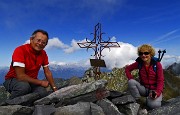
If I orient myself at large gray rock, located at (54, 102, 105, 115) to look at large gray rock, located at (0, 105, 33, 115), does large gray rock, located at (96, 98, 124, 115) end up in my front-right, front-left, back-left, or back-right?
back-right

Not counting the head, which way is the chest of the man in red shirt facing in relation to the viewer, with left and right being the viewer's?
facing the viewer and to the right of the viewer

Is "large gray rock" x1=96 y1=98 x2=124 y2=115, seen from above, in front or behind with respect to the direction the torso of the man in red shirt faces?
in front

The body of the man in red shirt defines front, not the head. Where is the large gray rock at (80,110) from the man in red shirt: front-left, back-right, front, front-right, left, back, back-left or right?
front

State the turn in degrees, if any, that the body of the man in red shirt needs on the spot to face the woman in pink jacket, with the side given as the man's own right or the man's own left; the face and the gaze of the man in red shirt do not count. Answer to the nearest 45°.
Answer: approximately 45° to the man's own left

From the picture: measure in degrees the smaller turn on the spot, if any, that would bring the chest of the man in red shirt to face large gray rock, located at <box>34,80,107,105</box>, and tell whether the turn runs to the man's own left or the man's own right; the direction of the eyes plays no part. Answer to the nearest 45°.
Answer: approximately 45° to the man's own left
